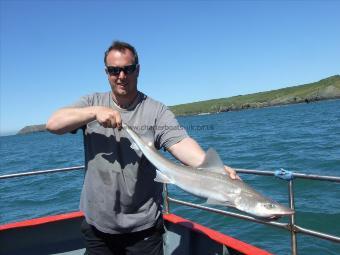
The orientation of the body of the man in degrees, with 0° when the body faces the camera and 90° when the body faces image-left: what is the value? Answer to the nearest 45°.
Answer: approximately 0°
